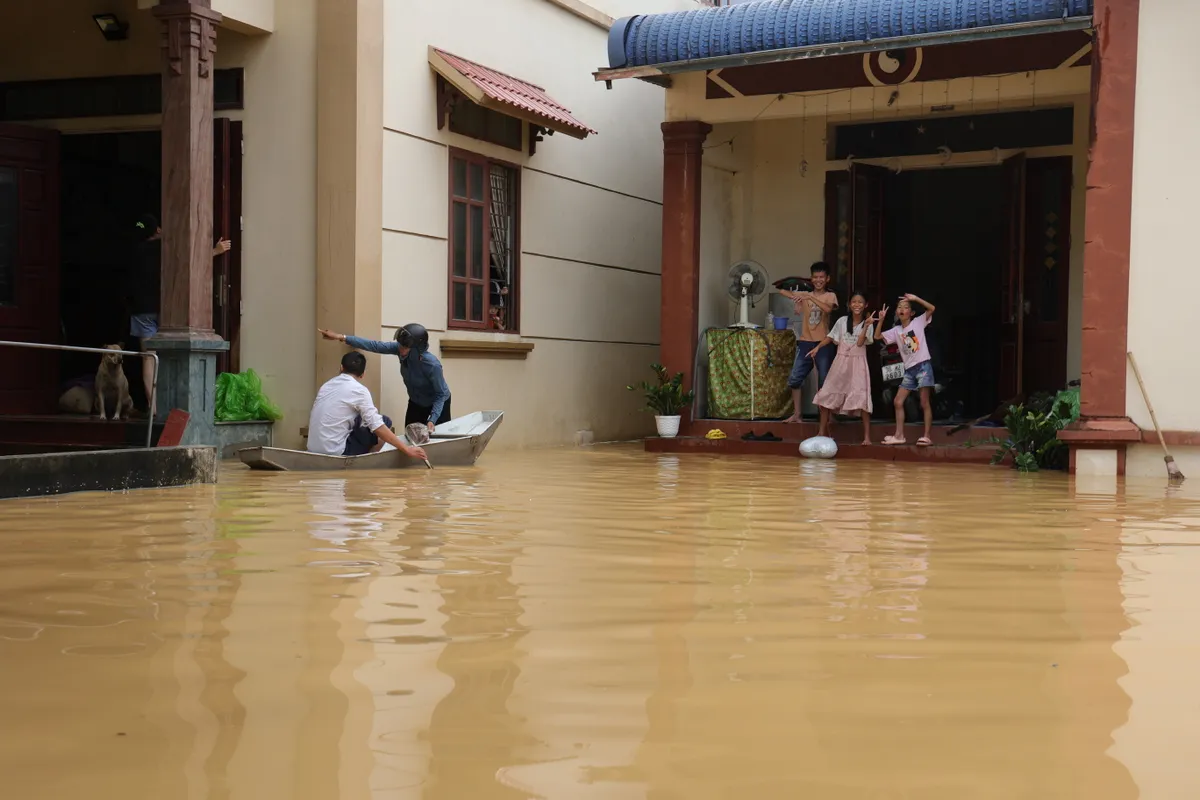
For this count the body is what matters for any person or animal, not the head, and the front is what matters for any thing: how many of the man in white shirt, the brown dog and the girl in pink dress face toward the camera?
2

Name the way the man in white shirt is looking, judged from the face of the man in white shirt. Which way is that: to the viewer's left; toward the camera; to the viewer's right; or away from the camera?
away from the camera

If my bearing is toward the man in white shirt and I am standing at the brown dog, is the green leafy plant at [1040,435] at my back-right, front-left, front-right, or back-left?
front-left

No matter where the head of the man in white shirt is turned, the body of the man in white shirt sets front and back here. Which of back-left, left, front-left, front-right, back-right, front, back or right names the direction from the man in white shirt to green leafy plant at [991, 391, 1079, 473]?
front-right

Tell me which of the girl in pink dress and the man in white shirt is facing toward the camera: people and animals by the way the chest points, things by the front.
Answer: the girl in pink dress

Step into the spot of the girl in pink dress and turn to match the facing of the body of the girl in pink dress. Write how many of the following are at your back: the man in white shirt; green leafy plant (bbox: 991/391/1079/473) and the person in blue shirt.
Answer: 0

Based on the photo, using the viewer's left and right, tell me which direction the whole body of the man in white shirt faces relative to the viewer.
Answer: facing away from the viewer and to the right of the viewer

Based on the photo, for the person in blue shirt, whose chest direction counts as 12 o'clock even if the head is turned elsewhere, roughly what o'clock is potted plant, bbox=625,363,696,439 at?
The potted plant is roughly at 6 o'clock from the person in blue shirt.

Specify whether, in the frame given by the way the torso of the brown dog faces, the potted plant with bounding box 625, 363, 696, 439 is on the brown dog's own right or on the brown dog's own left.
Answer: on the brown dog's own left

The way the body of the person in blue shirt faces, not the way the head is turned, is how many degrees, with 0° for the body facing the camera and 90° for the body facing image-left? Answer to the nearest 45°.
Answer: approximately 45°

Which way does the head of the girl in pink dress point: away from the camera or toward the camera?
toward the camera

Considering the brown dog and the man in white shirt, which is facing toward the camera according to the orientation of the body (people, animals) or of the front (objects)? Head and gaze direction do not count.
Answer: the brown dog

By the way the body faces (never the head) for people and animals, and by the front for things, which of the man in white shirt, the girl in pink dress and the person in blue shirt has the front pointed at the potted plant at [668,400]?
the man in white shirt

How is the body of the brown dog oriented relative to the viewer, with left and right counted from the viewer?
facing the viewer

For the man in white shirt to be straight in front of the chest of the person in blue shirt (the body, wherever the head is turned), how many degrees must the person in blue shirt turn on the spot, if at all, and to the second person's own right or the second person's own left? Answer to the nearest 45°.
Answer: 0° — they already face them

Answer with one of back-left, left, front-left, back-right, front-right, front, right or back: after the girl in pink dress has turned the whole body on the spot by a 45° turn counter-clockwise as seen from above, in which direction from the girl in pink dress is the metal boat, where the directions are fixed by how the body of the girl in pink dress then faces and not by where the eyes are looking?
right
